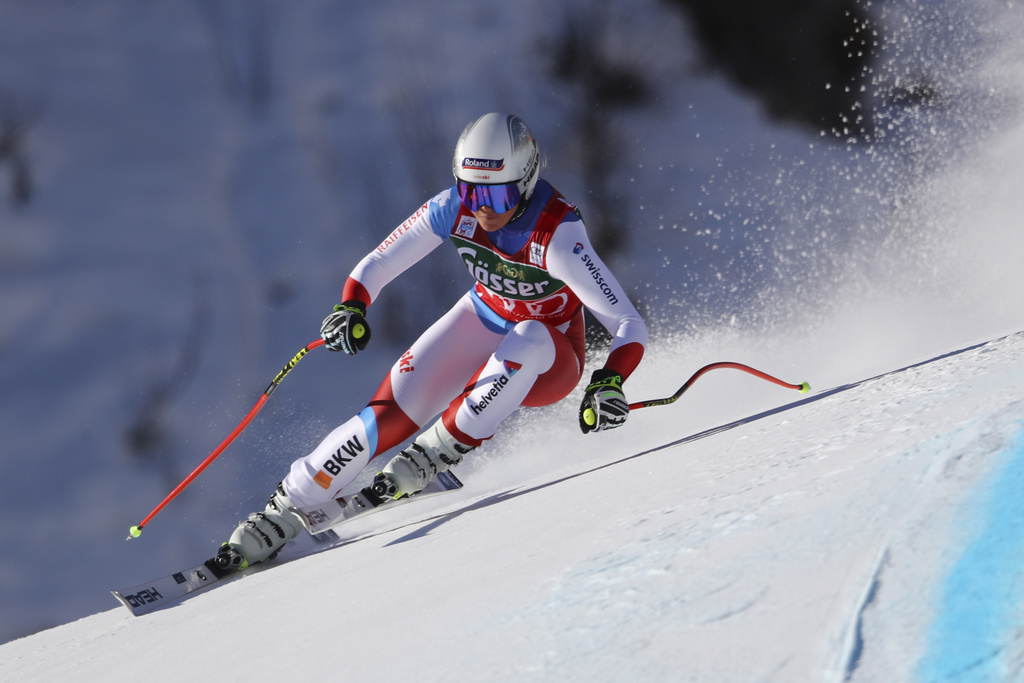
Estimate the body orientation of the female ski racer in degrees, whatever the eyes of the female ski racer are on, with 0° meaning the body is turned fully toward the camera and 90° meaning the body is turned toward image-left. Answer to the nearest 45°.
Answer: approximately 45°

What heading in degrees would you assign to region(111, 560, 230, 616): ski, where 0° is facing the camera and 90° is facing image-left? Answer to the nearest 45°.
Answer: approximately 45°

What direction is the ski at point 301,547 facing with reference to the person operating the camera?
facing the viewer and to the left of the viewer
